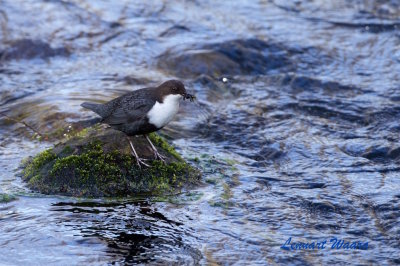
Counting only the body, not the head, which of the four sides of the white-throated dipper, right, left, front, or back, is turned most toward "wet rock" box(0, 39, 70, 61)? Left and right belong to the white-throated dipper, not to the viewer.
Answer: left

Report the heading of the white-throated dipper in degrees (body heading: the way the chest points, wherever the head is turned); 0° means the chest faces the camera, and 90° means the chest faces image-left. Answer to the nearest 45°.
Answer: approximately 270°

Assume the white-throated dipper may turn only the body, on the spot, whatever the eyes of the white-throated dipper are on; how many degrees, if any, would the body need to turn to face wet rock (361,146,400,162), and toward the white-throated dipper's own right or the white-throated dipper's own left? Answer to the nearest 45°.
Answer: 0° — it already faces it
